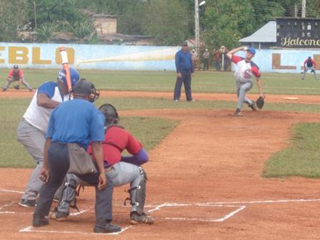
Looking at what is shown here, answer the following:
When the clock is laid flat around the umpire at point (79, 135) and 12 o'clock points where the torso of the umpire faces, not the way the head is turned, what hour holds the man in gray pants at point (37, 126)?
The man in gray pants is roughly at 10 o'clock from the umpire.

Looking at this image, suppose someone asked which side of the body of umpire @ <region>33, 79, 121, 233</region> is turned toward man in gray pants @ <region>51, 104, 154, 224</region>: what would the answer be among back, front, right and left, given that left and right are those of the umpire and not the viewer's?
front

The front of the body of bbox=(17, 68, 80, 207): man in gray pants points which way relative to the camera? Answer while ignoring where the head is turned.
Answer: to the viewer's right

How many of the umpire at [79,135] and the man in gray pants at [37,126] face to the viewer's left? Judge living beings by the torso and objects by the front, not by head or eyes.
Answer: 0

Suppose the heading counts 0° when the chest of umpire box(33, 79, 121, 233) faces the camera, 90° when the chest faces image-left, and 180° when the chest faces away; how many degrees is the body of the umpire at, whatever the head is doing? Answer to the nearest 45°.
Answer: approximately 225°

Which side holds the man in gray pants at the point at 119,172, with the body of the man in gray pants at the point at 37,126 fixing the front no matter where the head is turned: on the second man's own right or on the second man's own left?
on the second man's own right
